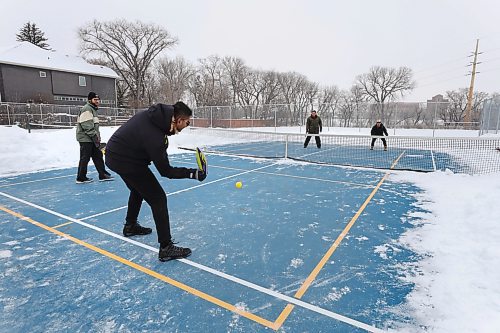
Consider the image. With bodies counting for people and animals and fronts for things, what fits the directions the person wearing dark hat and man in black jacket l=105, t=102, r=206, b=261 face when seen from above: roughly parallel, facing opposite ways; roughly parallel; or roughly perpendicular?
roughly parallel

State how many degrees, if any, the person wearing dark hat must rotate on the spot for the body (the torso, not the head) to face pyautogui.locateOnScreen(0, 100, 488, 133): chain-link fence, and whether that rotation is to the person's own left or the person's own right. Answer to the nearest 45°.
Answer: approximately 45° to the person's own left

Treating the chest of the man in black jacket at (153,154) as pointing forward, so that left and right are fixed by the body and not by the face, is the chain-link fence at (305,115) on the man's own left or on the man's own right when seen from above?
on the man's own left

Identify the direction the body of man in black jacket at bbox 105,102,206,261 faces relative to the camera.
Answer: to the viewer's right

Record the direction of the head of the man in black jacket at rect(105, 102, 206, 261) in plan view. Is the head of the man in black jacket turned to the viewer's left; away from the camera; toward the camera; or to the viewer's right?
to the viewer's right

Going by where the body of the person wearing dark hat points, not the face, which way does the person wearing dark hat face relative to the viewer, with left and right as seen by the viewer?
facing to the right of the viewer

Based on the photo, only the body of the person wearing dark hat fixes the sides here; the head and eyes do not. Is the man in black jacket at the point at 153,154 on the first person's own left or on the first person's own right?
on the first person's own right

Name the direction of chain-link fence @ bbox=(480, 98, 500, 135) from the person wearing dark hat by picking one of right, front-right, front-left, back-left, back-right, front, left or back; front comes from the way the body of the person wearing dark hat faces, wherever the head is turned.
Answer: front

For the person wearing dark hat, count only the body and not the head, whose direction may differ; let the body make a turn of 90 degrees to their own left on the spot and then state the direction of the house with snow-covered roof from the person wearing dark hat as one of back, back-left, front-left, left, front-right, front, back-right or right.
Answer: front

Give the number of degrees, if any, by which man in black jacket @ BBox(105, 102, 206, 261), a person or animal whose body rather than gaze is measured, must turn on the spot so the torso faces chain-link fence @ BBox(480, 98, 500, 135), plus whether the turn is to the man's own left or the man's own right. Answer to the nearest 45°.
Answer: approximately 45° to the man's own left

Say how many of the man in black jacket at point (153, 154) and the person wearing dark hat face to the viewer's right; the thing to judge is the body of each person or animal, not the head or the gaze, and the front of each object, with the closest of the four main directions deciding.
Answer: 2
